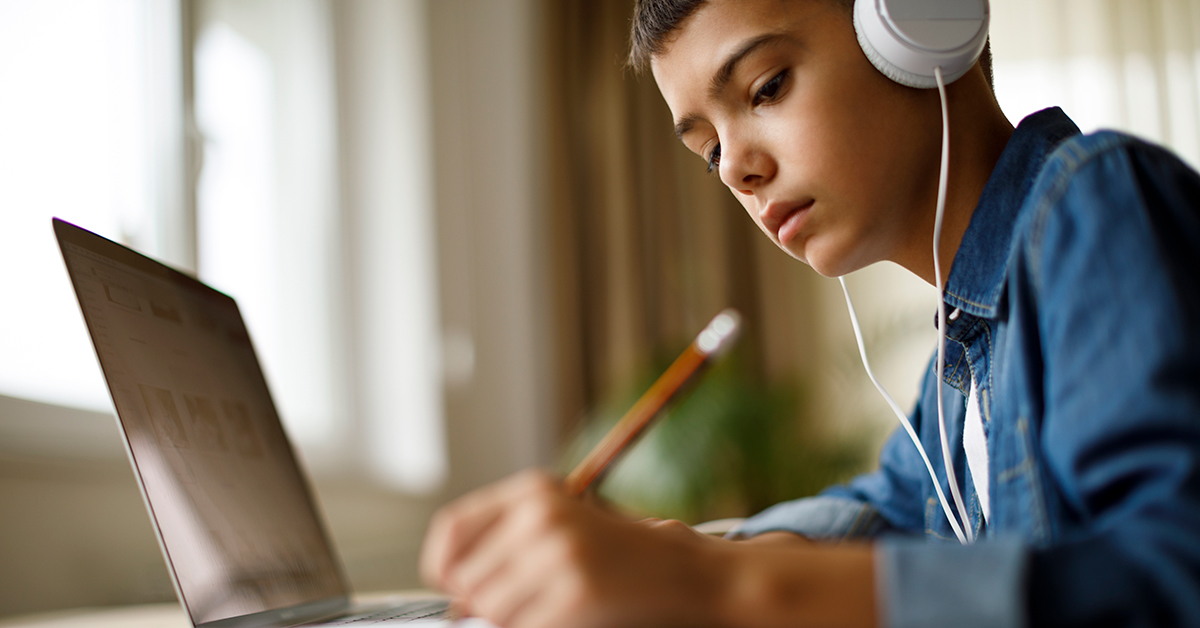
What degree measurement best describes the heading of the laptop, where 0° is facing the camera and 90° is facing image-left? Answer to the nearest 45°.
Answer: approximately 270°

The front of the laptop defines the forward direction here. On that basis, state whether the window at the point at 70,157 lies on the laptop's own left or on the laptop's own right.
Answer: on the laptop's own left

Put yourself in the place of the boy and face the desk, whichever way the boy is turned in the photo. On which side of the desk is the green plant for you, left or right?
right

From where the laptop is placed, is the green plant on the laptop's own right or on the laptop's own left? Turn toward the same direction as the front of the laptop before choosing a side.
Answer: on the laptop's own left
